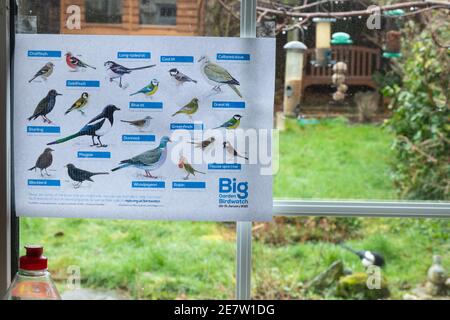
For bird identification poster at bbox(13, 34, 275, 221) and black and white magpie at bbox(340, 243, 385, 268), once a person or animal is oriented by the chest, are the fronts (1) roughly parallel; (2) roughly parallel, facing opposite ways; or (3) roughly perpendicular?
roughly perpendicular

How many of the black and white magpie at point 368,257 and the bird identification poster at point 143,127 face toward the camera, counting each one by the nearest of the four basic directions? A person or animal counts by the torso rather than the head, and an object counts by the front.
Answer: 1

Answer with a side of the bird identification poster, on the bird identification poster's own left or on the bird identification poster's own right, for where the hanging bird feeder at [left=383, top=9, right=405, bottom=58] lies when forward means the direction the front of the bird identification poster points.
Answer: on the bird identification poster's own left

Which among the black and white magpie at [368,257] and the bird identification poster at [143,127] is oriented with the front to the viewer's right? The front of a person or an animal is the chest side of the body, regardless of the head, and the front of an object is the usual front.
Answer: the black and white magpie

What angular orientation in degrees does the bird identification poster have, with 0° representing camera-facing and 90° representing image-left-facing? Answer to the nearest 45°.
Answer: approximately 0°

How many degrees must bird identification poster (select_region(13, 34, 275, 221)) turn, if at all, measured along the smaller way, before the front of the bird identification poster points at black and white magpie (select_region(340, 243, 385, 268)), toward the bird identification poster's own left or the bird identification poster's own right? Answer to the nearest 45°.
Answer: approximately 135° to the bird identification poster's own left

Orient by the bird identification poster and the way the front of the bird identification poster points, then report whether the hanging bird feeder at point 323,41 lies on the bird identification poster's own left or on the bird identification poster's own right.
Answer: on the bird identification poster's own left
